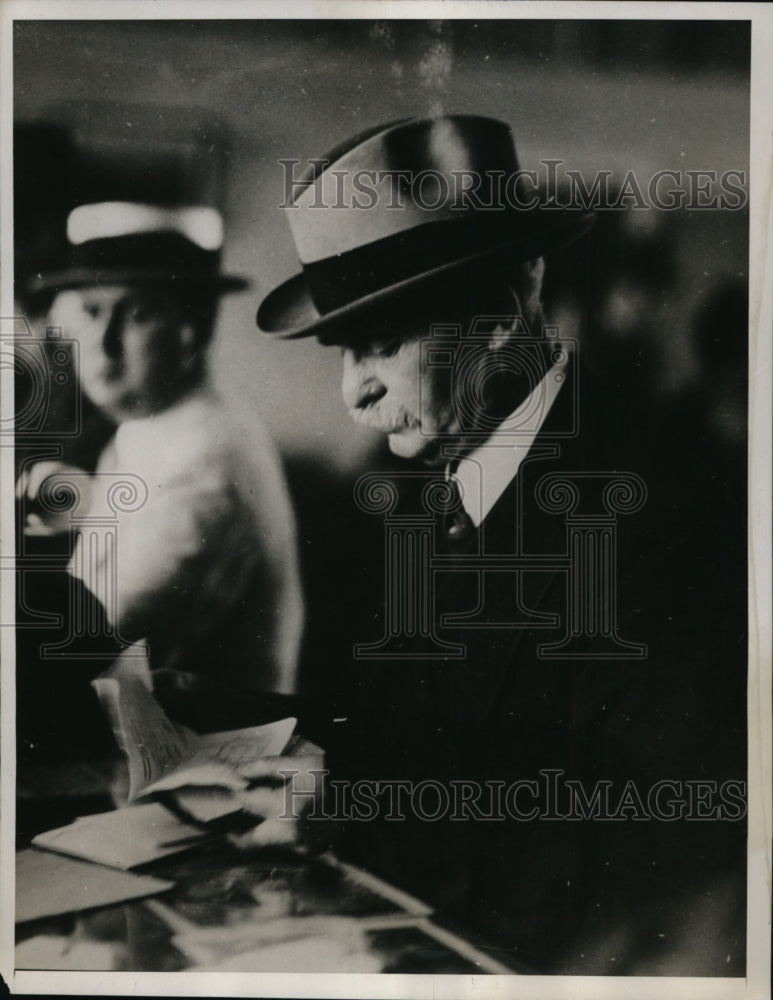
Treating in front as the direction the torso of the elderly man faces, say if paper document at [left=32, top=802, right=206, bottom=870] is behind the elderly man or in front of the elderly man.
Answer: in front

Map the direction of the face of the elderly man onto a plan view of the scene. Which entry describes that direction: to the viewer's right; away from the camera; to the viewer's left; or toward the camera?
to the viewer's left

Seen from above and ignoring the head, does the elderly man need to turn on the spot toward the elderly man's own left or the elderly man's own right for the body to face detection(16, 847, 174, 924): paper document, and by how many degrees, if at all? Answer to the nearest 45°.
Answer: approximately 45° to the elderly man's own right

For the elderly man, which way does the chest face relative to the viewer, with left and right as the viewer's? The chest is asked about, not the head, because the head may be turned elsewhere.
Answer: facing the viewer and to the left of the viewer
